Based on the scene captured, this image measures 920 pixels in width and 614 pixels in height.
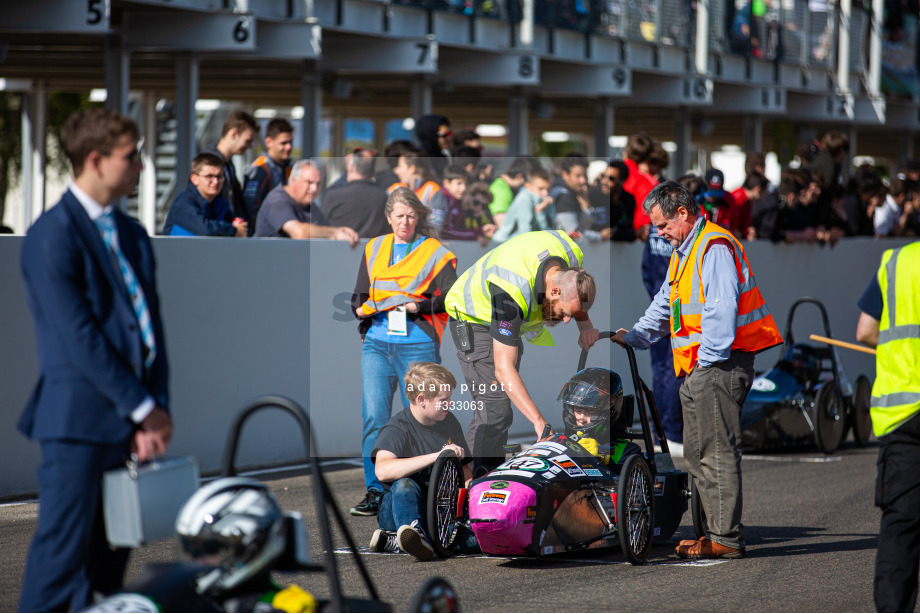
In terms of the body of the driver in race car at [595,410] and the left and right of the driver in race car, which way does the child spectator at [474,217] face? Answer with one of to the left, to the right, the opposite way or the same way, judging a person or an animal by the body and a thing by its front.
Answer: to the left

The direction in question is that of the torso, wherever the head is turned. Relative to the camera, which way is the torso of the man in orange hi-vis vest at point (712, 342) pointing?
to the viewer's left

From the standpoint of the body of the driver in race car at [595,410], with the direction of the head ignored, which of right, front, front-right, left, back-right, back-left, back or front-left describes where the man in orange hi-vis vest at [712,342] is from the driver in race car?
back-left

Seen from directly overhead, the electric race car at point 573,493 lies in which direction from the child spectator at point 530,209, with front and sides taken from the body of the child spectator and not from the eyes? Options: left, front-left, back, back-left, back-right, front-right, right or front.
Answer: front-right

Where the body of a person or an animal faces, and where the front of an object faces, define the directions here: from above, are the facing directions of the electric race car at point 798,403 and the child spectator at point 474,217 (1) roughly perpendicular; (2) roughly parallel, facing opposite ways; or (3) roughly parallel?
roughly perpendicular

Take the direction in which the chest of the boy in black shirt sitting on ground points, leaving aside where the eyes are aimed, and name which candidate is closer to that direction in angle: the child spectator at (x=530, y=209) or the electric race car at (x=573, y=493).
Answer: the electric race car

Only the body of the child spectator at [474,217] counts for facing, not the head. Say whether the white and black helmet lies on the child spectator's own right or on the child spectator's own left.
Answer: on the child spectator's own right

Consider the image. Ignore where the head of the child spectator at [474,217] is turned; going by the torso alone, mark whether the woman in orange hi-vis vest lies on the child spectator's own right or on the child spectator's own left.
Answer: on the child spectator's own right

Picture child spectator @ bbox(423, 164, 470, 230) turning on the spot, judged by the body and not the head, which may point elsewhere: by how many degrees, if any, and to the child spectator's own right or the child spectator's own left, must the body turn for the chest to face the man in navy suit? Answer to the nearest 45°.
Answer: approximately 45° to the child spectator's own right

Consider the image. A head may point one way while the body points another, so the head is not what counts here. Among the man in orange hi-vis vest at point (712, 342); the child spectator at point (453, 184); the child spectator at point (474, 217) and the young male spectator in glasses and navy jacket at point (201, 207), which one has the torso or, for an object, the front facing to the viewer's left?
the man in orange hi-vis vest
